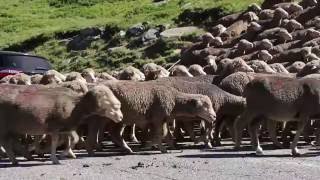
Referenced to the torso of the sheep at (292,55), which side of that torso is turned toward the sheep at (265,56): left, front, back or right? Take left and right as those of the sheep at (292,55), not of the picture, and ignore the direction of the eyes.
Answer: back

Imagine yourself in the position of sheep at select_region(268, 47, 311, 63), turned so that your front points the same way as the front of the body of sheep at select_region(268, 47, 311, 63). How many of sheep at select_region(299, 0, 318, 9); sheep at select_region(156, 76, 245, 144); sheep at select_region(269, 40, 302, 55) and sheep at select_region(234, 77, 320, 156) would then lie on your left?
2

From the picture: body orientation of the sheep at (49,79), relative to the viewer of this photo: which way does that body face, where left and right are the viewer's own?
facing to the right of the viewer

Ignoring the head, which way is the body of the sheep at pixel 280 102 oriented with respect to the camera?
to the viewer's right

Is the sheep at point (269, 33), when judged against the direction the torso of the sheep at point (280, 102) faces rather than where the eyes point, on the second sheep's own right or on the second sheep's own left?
on the second sheep's own left

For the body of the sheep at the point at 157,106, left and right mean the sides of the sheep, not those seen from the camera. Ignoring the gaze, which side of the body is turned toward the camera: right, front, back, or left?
right

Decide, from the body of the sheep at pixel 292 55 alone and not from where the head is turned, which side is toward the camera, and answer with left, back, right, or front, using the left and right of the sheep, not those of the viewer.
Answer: right

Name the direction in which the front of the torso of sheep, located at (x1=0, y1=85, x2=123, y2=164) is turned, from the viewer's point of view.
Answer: to the viewer's right
